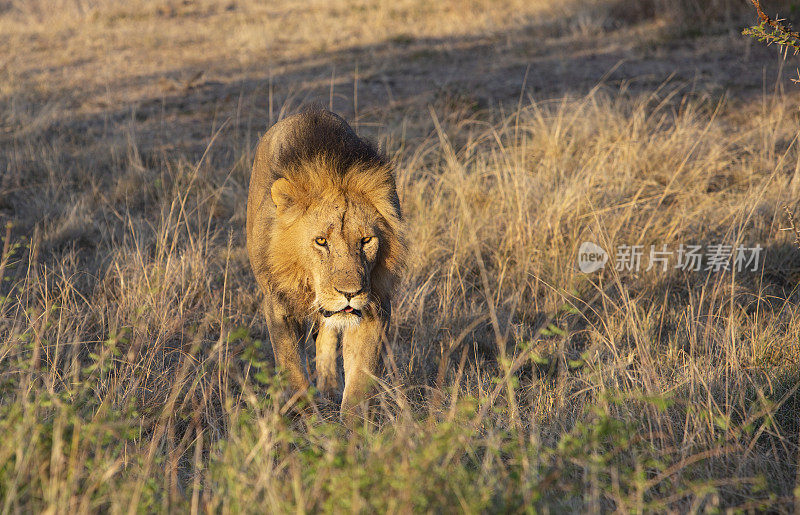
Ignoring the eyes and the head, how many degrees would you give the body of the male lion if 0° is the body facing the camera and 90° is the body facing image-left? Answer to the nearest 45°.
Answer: approximately 0°
